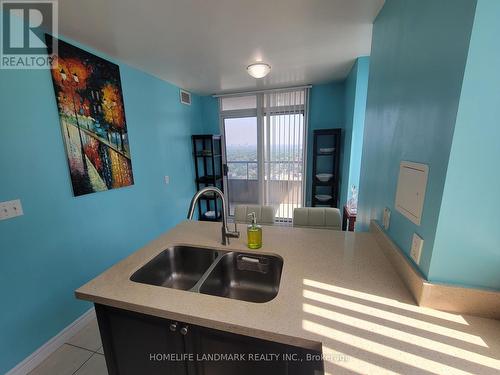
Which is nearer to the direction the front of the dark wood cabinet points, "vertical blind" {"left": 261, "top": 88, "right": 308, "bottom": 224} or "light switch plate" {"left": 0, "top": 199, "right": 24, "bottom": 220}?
the light switch plate

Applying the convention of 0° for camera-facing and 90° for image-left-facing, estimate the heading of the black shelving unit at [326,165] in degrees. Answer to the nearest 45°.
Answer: approximately 0°

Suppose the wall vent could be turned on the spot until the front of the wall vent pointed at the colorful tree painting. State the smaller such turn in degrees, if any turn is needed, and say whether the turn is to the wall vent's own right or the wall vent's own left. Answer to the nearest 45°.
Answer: approximately 90° to the wall vent's own right

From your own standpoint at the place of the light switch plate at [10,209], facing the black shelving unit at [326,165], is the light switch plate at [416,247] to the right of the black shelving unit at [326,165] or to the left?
right

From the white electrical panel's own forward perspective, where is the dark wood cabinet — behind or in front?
in front

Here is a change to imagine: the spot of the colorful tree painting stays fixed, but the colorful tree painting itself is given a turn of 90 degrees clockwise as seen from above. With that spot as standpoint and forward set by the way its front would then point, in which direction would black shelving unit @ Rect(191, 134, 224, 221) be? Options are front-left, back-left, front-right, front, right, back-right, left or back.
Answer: back

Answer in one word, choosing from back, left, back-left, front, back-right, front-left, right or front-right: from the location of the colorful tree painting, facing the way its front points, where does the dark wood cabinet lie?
front-right
